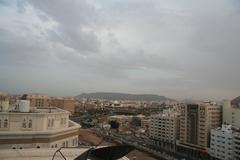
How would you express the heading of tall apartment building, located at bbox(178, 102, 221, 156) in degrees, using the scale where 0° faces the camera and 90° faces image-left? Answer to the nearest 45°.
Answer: approximately 45°

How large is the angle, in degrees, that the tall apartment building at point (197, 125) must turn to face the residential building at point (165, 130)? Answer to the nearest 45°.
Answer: approximately 90° to its right

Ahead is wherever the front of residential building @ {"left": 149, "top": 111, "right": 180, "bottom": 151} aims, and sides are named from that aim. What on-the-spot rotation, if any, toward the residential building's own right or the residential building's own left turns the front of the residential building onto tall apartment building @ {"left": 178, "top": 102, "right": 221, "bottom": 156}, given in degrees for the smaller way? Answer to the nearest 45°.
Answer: approximately 90° to the residential building's own left

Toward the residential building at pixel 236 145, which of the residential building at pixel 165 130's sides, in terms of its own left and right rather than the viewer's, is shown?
left

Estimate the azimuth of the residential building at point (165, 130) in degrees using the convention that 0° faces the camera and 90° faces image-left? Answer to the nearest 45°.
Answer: approximately 45°

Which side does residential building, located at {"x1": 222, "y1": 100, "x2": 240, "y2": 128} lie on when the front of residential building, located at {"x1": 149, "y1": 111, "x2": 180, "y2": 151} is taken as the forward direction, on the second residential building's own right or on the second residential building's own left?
on the second residential building's own left
